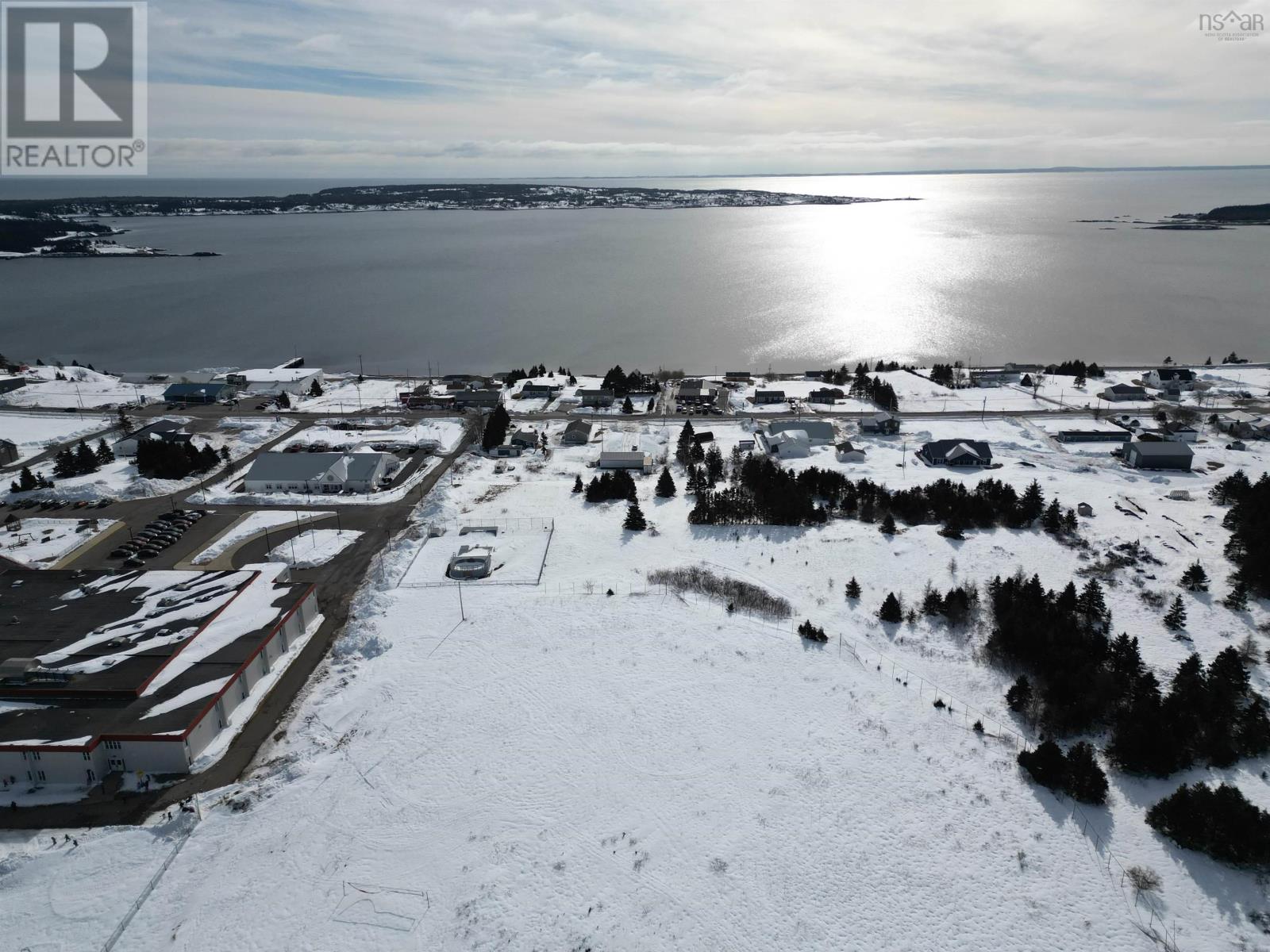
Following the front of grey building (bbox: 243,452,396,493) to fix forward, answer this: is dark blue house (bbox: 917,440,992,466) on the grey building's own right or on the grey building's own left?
on the grey building's own left

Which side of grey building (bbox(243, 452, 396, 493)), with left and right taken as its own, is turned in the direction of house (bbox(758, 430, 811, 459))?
left

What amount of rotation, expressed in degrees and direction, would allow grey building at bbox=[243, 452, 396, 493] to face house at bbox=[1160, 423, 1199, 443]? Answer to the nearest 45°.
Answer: approximately 90° to its left

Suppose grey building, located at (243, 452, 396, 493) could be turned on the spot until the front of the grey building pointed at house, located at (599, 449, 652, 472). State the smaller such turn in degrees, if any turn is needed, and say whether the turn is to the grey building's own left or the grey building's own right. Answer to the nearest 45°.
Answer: approximately 90° to the grey building's own left

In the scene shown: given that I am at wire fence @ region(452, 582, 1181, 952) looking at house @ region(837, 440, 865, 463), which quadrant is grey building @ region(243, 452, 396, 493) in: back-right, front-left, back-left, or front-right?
front-left

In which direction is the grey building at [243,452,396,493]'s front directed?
toward the camera

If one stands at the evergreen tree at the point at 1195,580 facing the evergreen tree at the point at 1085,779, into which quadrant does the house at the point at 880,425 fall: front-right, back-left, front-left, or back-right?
back-right

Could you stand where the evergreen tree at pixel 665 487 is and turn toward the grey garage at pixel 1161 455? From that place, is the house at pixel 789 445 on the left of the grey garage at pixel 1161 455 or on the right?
left

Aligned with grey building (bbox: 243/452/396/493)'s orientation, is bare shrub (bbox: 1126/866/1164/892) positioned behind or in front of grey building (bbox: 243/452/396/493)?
in front

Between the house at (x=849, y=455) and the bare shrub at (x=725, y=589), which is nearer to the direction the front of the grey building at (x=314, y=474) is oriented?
the bare shrub

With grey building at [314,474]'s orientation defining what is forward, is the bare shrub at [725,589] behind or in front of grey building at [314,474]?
in front
